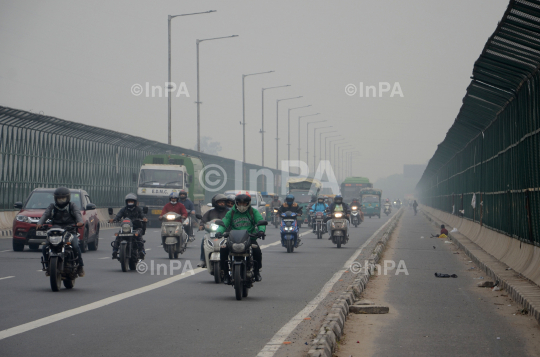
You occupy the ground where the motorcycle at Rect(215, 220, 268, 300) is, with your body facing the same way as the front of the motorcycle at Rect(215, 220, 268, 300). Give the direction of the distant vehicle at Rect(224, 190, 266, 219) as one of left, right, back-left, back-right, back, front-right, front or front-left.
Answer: back

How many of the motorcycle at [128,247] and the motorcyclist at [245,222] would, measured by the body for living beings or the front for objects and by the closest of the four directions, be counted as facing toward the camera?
2

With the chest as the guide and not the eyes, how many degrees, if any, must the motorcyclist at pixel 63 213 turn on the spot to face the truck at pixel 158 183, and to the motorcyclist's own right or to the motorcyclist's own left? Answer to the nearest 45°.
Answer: approximately 180°

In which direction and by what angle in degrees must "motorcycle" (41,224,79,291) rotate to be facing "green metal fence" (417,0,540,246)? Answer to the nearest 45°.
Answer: approximately 90° to its left

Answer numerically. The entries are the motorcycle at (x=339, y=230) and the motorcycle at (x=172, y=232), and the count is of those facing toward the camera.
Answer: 2

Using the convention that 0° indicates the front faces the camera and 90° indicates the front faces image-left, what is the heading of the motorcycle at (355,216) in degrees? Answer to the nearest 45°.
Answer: approximately 0°

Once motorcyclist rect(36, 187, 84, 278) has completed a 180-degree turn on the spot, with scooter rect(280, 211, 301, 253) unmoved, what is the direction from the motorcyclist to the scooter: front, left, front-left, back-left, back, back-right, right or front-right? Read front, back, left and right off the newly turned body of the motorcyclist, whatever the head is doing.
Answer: front-right

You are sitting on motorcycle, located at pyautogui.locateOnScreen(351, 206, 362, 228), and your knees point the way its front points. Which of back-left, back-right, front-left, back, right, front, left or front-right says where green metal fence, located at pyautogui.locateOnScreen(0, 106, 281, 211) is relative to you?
front-right

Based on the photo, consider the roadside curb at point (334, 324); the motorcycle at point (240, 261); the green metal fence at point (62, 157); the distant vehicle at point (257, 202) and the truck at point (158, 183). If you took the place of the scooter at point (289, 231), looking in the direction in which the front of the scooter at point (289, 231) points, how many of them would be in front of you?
2

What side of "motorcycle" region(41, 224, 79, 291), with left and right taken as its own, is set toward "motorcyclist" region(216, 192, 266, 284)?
left
